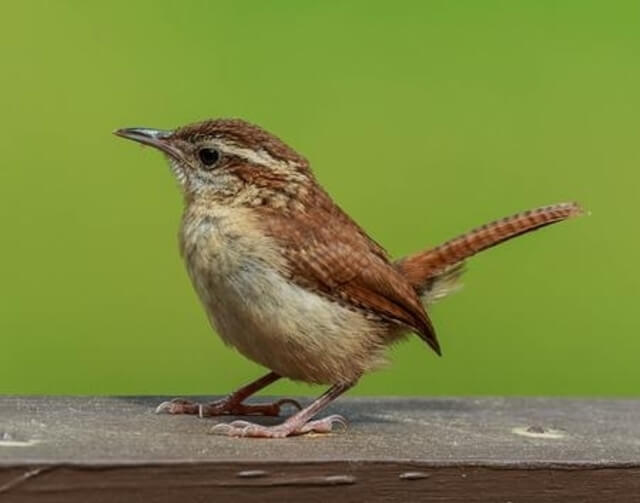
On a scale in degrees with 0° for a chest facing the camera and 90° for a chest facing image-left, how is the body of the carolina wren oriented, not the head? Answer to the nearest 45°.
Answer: approximately 90°
